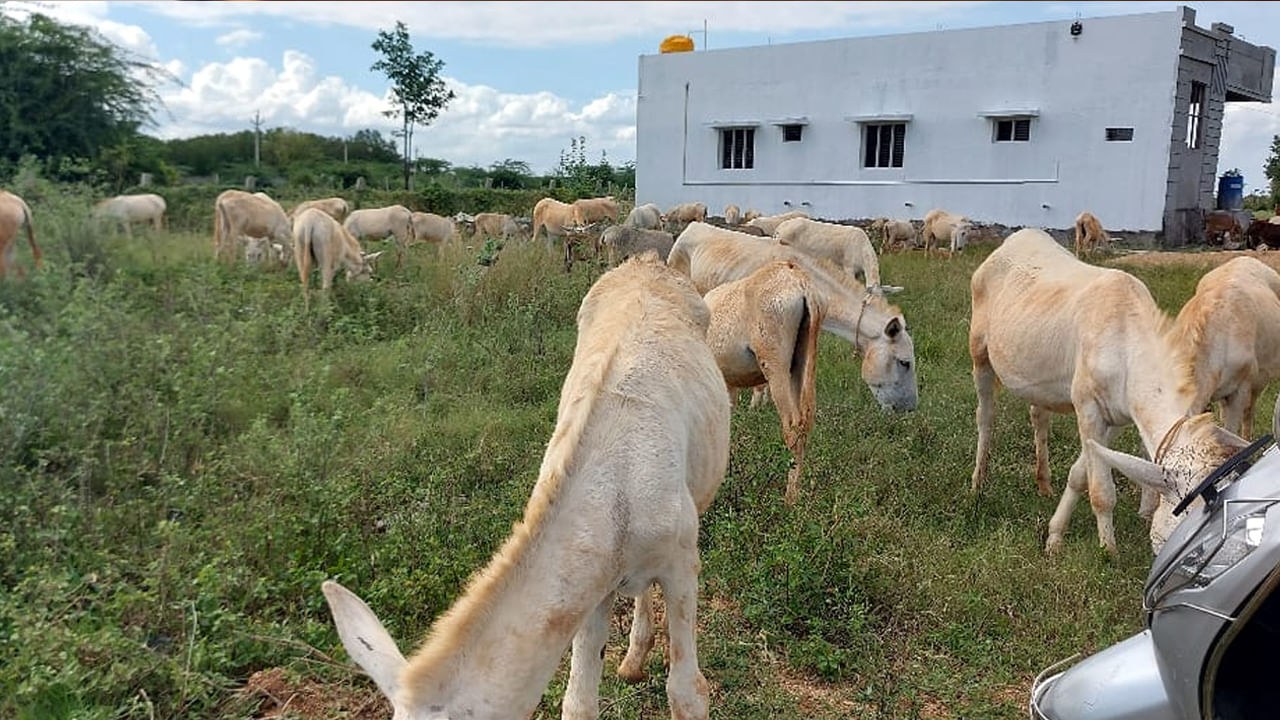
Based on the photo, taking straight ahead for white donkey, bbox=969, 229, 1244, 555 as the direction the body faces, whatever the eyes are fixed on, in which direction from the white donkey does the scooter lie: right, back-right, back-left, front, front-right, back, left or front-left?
front-right

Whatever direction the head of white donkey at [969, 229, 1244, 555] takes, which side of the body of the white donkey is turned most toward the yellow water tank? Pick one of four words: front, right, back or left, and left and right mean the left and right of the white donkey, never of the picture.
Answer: back

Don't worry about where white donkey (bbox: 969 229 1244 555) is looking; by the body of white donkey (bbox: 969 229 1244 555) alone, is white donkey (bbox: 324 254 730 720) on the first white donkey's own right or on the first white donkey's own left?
on the first white donkey's own right

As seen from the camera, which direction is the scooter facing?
to the viewer's left

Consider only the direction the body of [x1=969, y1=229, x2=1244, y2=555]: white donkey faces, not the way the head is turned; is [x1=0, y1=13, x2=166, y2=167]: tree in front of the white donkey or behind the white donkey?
behind

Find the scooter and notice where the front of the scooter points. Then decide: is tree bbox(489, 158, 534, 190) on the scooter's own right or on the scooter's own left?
on the scooter's own right

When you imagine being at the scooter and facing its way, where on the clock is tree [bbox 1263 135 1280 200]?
The tree is roughly at 3 o'clock from the scooter.

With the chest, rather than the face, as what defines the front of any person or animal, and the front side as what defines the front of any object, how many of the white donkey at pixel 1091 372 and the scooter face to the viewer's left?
1
